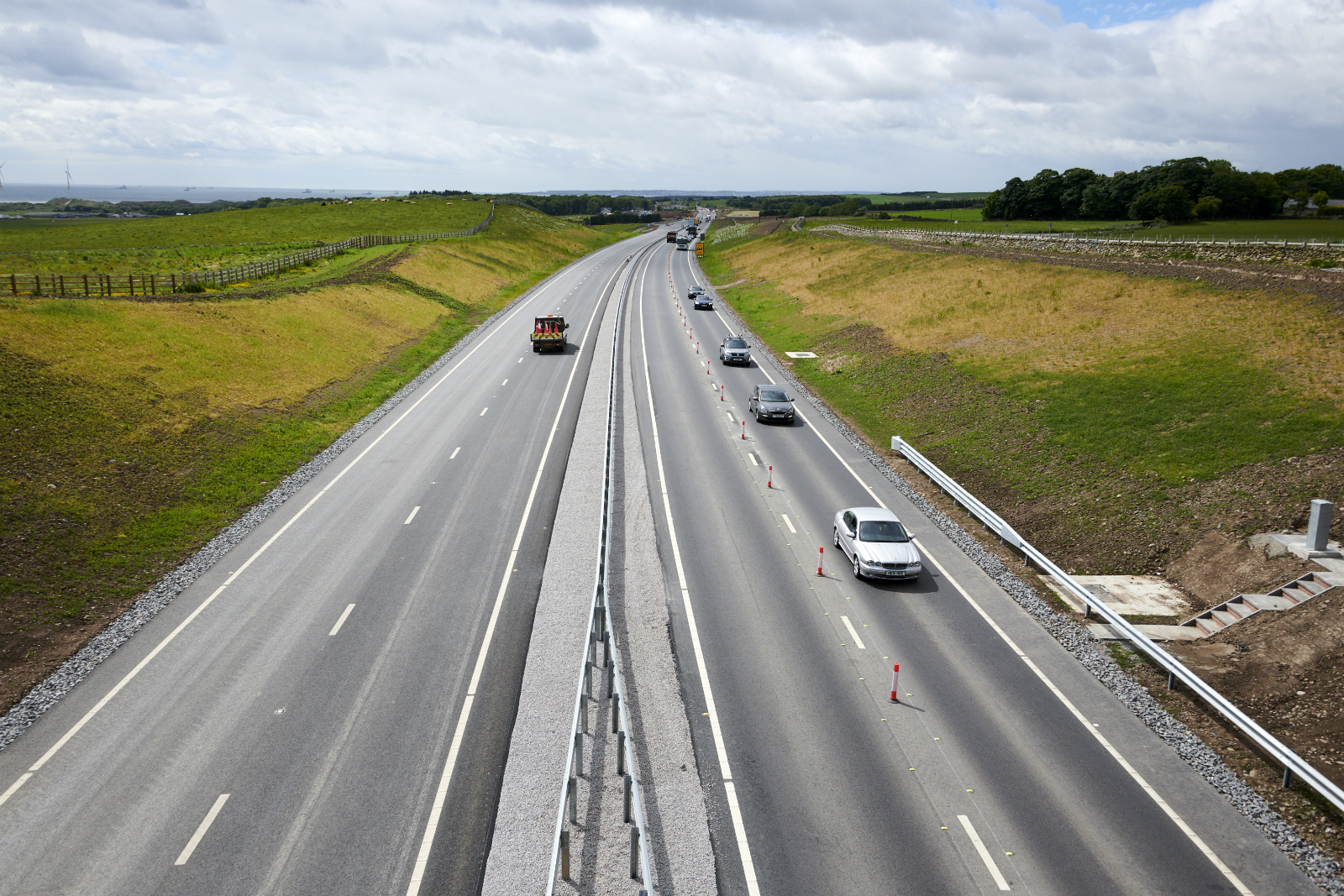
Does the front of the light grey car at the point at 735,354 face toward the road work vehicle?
no

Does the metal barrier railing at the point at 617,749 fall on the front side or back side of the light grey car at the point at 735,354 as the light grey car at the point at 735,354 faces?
on the front side

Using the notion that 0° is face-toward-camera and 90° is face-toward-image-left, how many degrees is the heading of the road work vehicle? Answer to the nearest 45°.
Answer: approximately 180°

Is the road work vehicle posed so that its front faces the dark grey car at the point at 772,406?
no

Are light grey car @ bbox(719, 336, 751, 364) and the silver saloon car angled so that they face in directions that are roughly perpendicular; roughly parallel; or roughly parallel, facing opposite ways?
roughly parallel

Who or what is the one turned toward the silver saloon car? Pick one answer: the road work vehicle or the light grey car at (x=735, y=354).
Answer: the light grey car

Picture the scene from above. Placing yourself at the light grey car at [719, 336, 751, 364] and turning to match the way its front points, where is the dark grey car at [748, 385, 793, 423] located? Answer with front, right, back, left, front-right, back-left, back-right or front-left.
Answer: front

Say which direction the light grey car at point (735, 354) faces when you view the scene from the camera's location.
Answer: facing the viewer

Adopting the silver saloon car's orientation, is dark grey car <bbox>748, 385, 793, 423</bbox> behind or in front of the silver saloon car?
behind

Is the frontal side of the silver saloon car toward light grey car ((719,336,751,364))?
no

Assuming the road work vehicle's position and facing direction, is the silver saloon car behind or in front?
behind

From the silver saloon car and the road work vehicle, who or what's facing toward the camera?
the silver saloon car

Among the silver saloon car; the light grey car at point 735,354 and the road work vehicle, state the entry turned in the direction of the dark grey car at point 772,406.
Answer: the light grey car at point 735,354

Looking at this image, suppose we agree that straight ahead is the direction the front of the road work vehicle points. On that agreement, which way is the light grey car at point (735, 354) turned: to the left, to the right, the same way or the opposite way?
the opposite way

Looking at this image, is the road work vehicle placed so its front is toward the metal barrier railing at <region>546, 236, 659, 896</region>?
no
